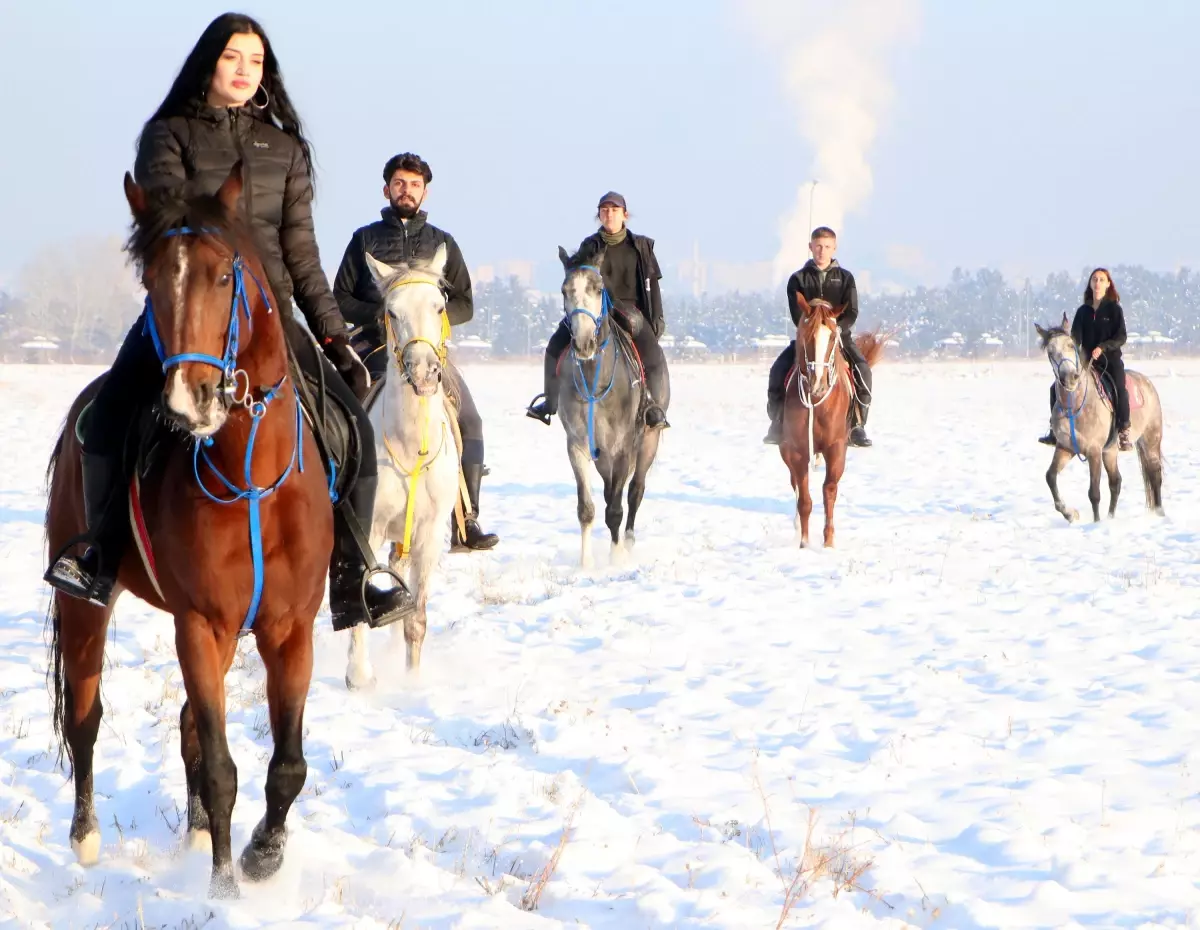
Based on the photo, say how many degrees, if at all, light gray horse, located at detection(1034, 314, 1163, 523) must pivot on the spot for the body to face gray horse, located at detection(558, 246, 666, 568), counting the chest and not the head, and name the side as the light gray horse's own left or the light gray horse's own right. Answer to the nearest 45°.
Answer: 0° — it already faces it

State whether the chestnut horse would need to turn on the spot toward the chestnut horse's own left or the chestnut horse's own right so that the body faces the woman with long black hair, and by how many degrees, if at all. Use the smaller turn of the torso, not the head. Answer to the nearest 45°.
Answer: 0° — it already faces them

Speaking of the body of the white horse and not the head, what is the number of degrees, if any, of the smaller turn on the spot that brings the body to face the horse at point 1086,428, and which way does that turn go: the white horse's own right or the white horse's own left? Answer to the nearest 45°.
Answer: approximately 135° to the white horse's own left

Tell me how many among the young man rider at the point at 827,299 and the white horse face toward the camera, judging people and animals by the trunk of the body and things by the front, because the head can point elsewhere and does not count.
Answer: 2

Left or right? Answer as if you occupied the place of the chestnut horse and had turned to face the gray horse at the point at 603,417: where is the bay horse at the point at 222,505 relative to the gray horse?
left
